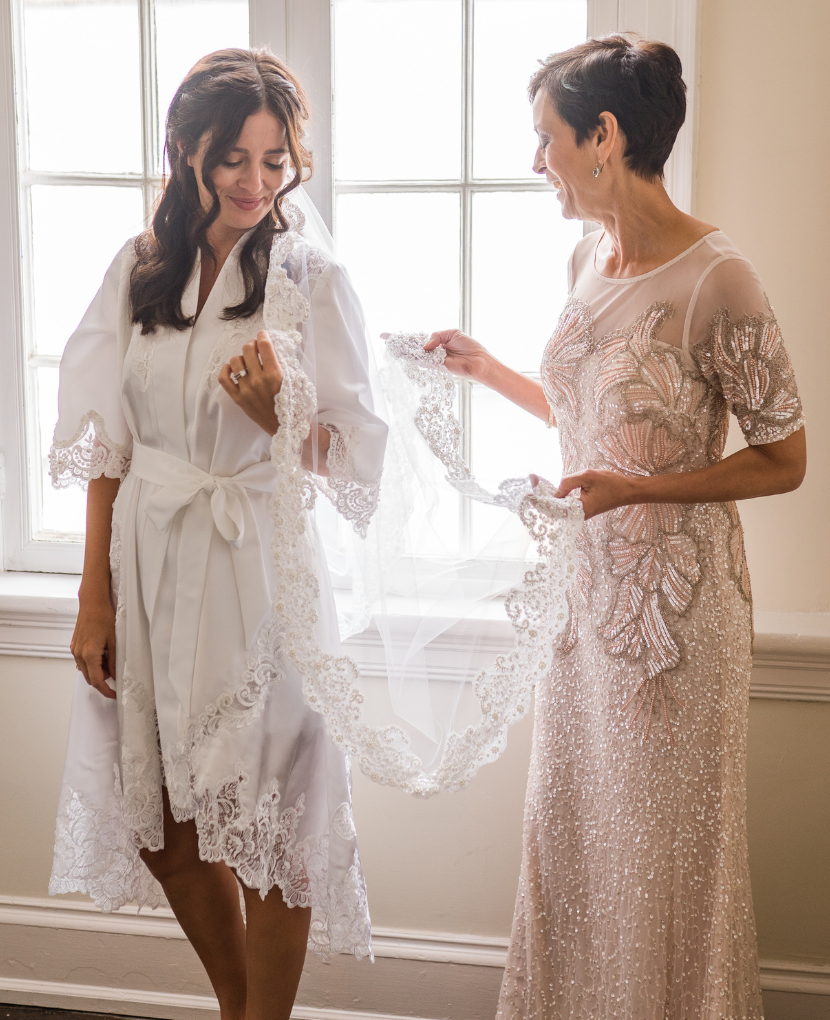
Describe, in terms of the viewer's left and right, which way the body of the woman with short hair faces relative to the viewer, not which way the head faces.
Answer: facing the viewer and to the left of the viewer

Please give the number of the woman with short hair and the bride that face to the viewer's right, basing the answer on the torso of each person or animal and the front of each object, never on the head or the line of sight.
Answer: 0

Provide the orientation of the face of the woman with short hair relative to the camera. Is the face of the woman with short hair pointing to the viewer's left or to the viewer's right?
to the viewer's left

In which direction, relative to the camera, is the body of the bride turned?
toward the camera
